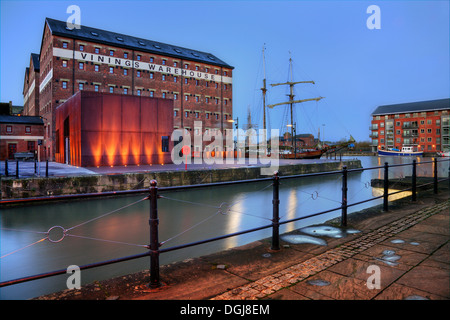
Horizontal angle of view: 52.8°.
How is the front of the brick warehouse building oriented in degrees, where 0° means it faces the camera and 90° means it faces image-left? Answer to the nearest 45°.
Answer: approximately 315°
